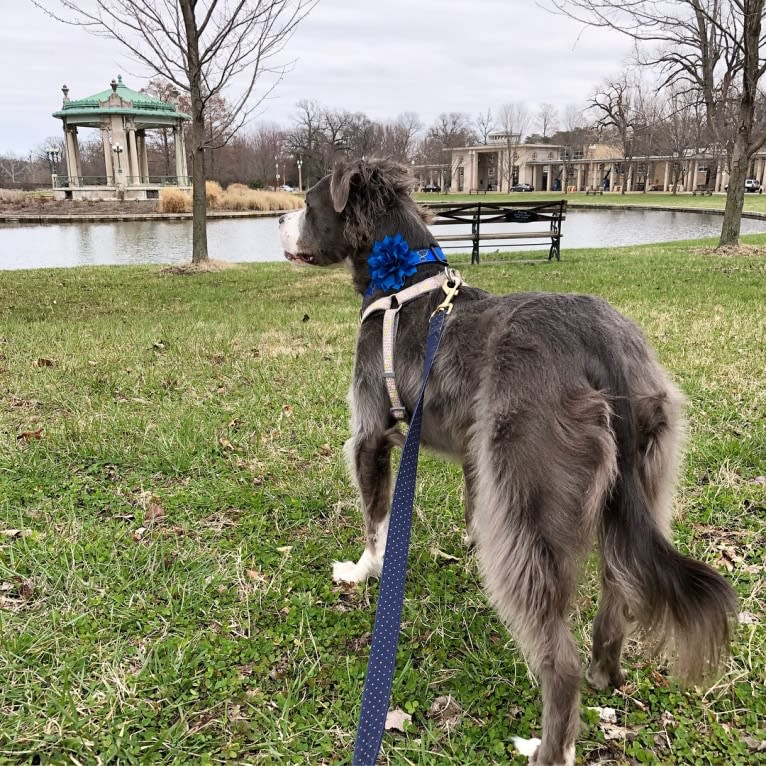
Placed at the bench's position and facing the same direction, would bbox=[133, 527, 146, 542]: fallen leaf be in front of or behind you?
behind

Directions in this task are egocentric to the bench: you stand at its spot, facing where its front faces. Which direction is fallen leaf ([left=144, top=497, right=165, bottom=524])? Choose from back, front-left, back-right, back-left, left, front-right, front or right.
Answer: back

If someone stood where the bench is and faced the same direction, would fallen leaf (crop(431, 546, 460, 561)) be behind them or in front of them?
behind

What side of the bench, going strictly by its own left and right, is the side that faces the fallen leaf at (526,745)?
back

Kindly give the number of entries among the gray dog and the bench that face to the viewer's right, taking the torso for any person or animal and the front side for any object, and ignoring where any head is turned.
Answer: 0

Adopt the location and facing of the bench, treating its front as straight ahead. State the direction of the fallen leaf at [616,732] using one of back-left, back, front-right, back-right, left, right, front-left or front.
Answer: back

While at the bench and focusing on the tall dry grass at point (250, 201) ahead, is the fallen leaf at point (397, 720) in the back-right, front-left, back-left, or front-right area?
back-left

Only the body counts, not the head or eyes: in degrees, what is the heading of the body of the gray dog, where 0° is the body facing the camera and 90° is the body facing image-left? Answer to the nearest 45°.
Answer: approximately 135°

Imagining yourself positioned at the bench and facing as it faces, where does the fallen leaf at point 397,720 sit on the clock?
The fallen leaf is roughly at 6 o'clock from the bench.

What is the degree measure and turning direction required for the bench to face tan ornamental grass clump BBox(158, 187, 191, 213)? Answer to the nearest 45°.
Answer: approximately 45° to its left

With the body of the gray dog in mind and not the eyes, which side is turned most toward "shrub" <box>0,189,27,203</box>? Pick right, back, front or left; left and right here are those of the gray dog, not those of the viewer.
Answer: front

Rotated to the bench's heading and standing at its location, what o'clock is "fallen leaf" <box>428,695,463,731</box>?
The fallen leaf is roughly at 6 o'clock from the bench.

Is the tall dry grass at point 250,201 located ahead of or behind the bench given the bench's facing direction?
ahead

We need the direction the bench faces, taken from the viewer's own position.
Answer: facing away from the viewer
